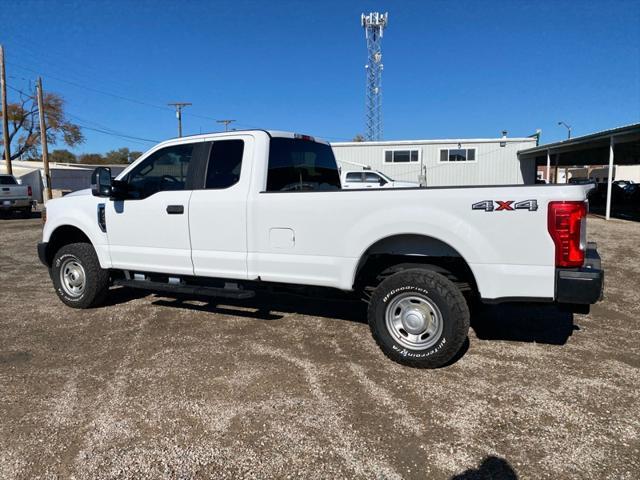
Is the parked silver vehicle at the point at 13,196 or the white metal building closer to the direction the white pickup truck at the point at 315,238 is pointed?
the parked silver vehicle

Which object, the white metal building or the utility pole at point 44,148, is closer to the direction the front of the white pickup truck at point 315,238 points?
the utility pole

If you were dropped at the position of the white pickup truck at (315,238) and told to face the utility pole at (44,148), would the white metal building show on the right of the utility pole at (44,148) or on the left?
right

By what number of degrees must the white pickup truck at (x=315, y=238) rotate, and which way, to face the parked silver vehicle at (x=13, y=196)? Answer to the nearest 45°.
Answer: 0° — it already faces it

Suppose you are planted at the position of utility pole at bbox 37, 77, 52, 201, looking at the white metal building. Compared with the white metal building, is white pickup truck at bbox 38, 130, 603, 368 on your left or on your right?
right

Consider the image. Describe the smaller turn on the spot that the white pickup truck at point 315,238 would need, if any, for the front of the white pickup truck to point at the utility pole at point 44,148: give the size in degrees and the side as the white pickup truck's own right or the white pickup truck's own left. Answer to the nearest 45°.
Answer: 0° — it already faces it

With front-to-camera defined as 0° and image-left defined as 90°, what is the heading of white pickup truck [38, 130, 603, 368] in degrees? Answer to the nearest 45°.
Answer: approximately 135°
